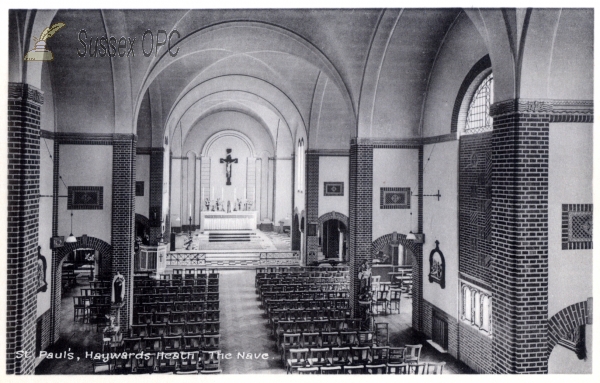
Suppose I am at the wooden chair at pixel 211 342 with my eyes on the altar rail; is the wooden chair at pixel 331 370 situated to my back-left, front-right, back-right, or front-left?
back-right

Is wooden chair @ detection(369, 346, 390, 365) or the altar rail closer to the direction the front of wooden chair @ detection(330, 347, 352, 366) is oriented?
the altar rail

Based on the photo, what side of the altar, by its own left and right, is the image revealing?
front

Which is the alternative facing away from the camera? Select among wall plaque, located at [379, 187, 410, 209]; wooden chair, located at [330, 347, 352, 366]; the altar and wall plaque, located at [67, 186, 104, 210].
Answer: the wooden chair

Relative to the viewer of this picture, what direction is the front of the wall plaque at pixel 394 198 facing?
facing the viewer

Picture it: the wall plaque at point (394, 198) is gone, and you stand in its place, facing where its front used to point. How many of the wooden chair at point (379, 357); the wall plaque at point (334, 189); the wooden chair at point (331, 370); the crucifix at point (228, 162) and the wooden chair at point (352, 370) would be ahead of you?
3

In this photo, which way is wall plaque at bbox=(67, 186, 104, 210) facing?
toward the camera

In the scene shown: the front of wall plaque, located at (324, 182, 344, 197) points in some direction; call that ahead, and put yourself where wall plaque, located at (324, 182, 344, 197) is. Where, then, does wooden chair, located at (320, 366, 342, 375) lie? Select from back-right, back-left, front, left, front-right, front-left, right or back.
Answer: front

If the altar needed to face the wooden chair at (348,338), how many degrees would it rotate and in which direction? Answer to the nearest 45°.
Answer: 0° — it already faces it

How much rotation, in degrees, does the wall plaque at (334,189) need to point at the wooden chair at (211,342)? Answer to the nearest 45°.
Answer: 0° — it already faces it

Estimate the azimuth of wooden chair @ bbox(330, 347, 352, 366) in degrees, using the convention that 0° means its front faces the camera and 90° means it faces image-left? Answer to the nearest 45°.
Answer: approximately 180°

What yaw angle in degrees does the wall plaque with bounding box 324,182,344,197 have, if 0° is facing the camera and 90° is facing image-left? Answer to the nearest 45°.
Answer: approximately 0°

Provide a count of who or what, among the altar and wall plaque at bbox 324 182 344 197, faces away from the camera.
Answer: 0

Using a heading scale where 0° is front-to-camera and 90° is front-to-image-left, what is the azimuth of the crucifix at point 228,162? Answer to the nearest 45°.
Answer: approximately 0°

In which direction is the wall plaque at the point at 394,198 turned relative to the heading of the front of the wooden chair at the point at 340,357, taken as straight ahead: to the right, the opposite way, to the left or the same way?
the opposite way

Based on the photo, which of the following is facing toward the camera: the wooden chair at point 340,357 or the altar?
the altar
